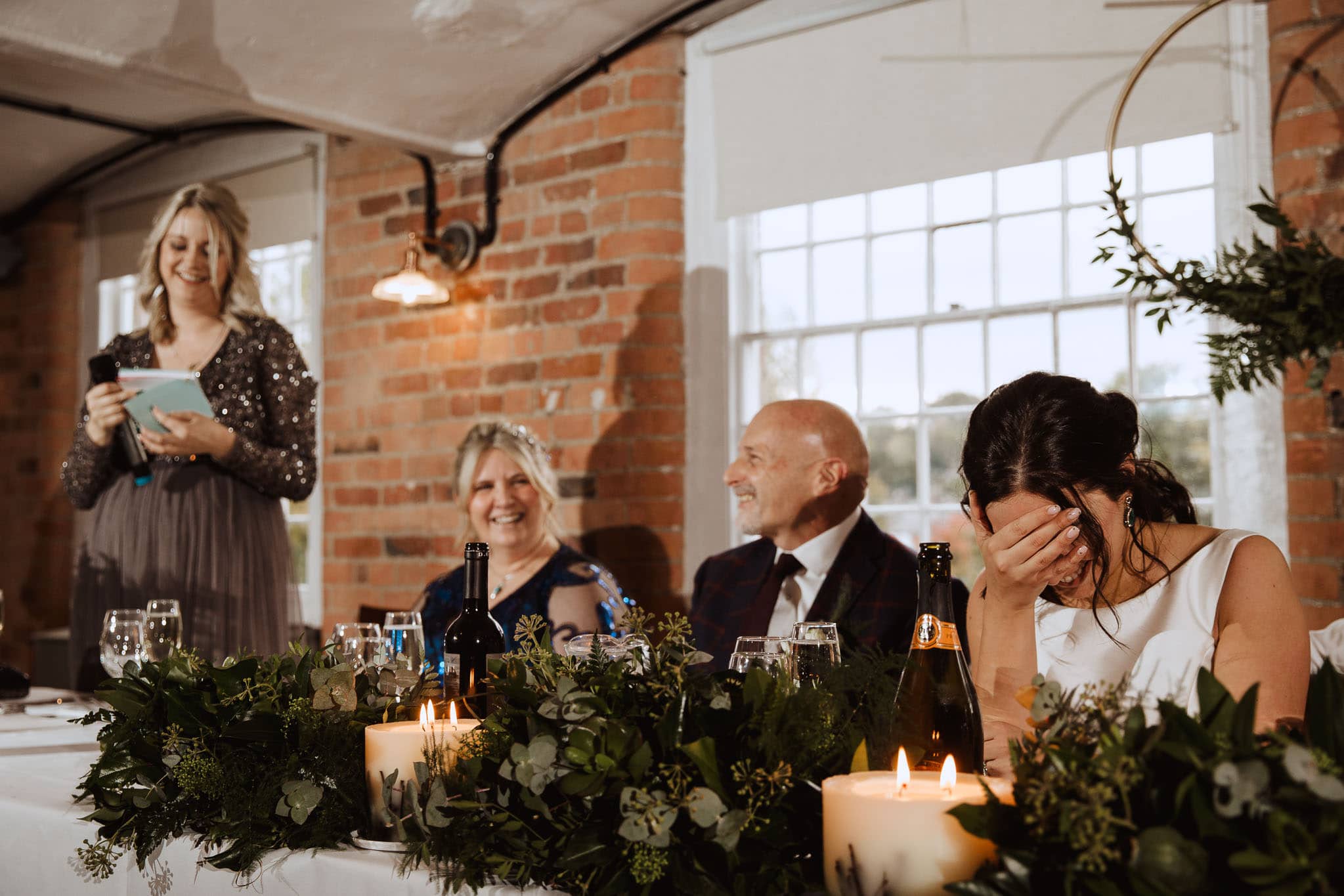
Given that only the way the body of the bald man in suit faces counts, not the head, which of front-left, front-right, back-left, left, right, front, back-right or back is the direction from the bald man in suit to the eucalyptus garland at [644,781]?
front-left

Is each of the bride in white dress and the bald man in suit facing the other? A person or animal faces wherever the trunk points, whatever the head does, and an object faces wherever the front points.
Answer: no

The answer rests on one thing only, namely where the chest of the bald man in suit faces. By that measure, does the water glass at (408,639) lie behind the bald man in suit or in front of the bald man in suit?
in front

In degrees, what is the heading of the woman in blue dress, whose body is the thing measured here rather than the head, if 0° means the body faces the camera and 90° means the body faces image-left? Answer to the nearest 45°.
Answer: approximately 45°

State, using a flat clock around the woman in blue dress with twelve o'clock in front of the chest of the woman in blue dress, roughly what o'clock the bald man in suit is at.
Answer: The bald man in suit is roughly at 9 o'clock from the woman in blue dress.

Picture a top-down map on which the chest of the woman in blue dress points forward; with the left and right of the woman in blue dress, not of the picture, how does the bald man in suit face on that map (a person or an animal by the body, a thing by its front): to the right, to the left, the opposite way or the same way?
the same way

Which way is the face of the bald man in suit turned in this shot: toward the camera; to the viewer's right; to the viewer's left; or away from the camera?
to the viewer's left

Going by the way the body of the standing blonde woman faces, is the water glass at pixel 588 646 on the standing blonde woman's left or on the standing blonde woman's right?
on the standing blonde woman's left

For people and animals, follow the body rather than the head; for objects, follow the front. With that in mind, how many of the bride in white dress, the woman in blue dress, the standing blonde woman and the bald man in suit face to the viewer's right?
0

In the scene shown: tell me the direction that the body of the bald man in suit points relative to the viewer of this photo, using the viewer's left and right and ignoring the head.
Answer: facing the viewer and to the left of the viewer

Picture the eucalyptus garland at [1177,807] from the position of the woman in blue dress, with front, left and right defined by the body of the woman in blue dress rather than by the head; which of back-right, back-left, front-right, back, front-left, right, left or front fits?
front-left

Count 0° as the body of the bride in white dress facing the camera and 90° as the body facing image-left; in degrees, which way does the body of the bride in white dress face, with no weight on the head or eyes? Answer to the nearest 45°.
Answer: approximately 45°

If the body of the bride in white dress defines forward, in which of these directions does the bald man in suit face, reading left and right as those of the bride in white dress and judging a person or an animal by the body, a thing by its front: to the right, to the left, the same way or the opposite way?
the same way

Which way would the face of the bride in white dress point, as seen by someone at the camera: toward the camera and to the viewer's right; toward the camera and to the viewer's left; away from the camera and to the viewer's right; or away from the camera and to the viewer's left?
toward the camera and to the viewer's left

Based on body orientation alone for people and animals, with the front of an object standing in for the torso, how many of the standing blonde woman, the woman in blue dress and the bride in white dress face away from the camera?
0

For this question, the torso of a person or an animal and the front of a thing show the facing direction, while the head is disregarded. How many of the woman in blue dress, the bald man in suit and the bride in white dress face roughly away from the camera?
0
